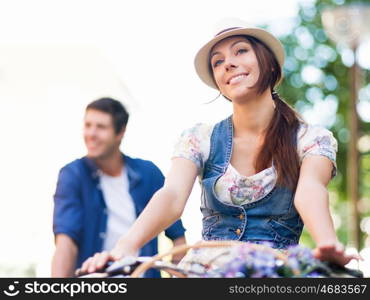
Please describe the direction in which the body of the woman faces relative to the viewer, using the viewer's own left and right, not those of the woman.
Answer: facing the viewer

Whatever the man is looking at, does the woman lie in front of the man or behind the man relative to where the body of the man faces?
in front

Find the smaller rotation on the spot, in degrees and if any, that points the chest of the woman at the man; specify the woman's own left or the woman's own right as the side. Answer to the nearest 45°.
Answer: approximately 135° to the woman's own right

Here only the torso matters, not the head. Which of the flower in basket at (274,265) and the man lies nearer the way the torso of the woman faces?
the flower in basket

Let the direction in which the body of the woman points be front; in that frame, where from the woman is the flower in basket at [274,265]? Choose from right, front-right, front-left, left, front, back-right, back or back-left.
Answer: front

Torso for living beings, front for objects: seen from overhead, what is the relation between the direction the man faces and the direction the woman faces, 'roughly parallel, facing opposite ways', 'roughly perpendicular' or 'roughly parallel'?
roughly parallel

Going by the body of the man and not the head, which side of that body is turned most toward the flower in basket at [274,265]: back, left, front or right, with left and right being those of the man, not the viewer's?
front

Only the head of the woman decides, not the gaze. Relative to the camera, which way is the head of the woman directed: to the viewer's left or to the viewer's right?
to the viewer's left

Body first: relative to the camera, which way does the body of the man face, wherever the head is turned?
toward the camera

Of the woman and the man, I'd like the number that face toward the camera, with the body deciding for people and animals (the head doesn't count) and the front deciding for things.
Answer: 2
